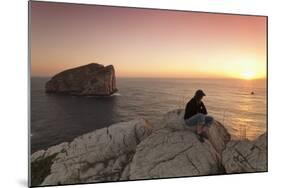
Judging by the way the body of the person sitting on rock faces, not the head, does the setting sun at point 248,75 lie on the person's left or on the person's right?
on the person's left

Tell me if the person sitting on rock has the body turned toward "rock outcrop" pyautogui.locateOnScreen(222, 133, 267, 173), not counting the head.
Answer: no

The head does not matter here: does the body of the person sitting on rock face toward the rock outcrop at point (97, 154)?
no

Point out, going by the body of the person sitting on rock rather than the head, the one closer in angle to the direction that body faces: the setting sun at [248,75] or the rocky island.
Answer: the setting sun
